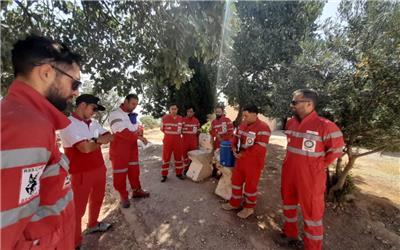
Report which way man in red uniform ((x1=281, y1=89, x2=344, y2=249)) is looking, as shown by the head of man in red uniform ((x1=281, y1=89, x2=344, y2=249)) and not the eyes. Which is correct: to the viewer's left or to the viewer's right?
to the viewer's left

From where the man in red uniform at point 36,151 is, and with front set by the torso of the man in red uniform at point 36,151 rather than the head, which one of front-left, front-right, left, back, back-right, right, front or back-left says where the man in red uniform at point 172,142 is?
front-left

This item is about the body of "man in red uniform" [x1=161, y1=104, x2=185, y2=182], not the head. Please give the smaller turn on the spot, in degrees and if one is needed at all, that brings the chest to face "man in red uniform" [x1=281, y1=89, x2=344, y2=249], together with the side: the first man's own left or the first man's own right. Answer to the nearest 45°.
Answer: approximately 45° to the first man's own left

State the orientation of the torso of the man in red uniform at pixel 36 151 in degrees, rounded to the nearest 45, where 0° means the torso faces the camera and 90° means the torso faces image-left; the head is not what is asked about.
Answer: approximately 270°

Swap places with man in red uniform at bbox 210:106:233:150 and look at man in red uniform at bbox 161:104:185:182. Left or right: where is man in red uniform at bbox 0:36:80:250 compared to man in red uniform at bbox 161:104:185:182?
left

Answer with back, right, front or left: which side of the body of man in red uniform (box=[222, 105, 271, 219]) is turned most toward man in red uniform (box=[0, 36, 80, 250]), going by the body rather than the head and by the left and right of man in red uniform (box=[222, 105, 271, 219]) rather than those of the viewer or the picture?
front

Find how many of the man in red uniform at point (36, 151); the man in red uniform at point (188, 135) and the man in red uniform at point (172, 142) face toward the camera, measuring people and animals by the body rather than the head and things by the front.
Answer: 2

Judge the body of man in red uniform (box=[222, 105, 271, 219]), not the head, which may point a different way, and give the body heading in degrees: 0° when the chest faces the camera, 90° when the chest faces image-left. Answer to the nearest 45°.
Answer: approximately 45°

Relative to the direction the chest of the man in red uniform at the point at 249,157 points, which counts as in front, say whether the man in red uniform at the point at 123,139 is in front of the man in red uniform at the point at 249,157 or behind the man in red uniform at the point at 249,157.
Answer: in front

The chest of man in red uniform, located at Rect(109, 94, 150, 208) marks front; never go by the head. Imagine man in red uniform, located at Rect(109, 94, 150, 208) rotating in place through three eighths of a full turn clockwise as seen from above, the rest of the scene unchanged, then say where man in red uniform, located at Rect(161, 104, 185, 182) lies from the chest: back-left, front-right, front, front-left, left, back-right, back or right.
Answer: back-right

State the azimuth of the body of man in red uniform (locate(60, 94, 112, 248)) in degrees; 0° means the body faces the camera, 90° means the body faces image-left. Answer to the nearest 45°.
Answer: approximately 315°

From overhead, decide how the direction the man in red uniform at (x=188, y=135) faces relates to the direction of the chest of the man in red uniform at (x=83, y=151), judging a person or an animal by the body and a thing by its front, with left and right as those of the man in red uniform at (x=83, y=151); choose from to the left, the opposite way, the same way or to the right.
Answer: to the right

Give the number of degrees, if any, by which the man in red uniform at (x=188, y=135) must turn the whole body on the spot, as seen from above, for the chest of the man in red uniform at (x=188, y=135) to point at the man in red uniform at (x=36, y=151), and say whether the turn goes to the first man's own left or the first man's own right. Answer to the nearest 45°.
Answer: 0° — they already face them

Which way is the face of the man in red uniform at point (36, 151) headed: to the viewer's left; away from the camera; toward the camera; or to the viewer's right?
to the viewer's right
